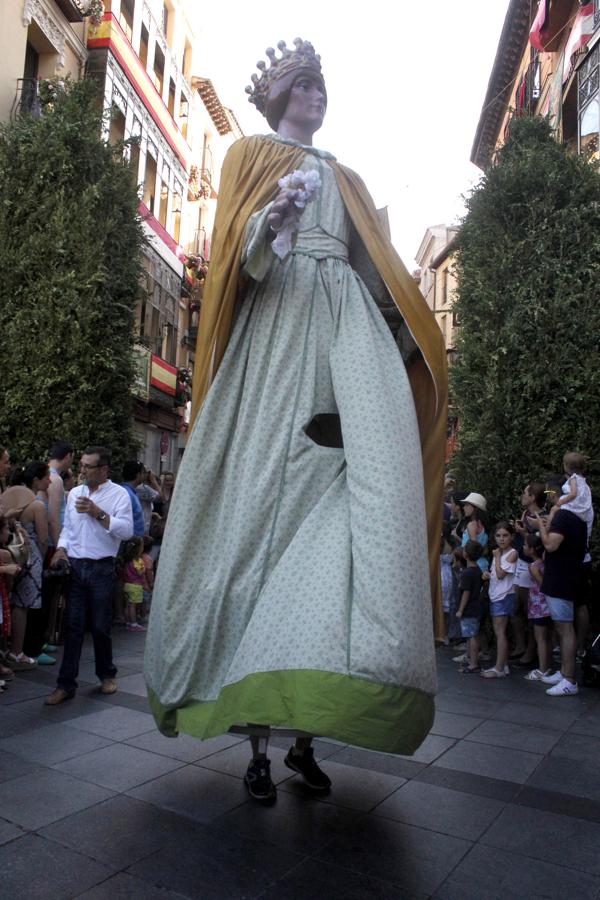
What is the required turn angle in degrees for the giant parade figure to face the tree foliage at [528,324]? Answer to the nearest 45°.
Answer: approximately 90° to its left

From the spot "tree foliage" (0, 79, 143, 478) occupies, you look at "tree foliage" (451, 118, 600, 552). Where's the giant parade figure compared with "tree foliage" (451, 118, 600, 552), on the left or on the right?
right

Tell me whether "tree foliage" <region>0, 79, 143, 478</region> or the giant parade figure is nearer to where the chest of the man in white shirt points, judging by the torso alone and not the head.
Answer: the giant parade figure

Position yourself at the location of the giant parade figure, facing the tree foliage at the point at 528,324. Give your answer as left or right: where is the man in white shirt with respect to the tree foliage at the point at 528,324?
left

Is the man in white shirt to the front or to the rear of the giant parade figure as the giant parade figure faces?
to the rear

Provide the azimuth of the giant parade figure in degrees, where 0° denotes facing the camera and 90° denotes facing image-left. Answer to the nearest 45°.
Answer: approximately 315°

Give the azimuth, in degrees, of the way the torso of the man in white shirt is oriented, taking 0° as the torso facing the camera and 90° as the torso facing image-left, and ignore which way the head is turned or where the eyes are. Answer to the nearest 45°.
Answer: approximately 45°
